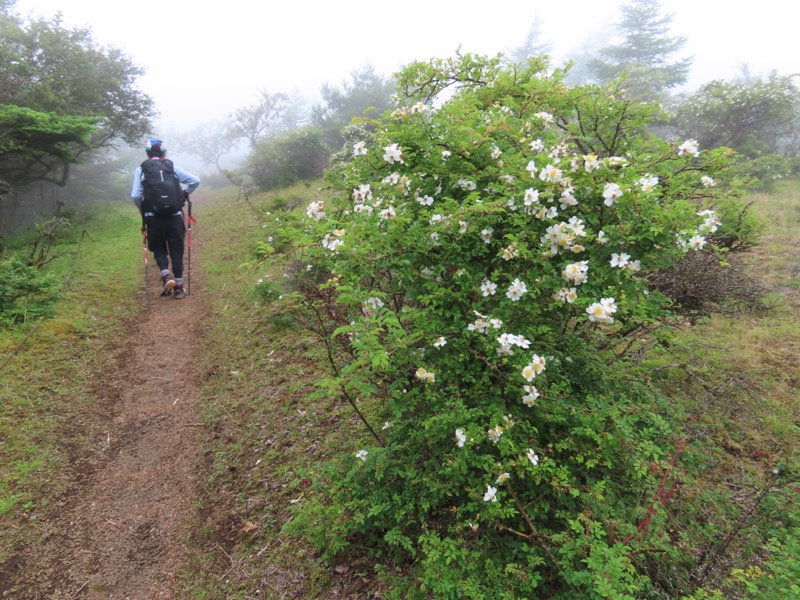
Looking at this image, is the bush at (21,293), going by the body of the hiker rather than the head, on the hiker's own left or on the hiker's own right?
on the hiker's own left

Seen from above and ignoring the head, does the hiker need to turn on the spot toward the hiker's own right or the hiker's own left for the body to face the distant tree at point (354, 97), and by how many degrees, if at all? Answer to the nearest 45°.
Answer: approximately 45° to the hiker's own right

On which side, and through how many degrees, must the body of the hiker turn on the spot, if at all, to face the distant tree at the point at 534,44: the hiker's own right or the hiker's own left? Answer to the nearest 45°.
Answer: approximately 45° to the hiker's own right

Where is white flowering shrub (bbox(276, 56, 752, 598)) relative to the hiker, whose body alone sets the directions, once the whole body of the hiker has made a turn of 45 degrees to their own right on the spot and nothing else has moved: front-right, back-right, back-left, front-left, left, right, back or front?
back-right

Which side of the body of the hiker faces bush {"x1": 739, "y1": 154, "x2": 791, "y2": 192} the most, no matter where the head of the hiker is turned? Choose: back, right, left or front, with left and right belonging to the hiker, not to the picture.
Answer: right

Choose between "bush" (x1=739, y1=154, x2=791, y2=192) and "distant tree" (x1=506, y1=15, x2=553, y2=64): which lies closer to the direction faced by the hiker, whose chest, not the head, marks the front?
the distant tree

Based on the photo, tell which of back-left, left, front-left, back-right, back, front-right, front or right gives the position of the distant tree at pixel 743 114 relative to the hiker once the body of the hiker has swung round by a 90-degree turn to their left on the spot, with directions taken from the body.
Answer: back

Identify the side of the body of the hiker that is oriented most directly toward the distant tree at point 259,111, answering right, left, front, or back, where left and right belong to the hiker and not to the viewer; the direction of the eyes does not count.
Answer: front

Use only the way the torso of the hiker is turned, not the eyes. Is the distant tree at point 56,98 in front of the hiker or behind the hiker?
in front

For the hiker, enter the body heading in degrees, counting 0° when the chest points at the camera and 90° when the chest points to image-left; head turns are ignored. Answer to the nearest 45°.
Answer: approximately 180°

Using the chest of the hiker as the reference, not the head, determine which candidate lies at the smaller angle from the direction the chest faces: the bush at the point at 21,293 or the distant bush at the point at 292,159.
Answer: the distant bush

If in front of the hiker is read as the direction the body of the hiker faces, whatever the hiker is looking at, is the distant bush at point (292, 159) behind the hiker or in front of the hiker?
in front
